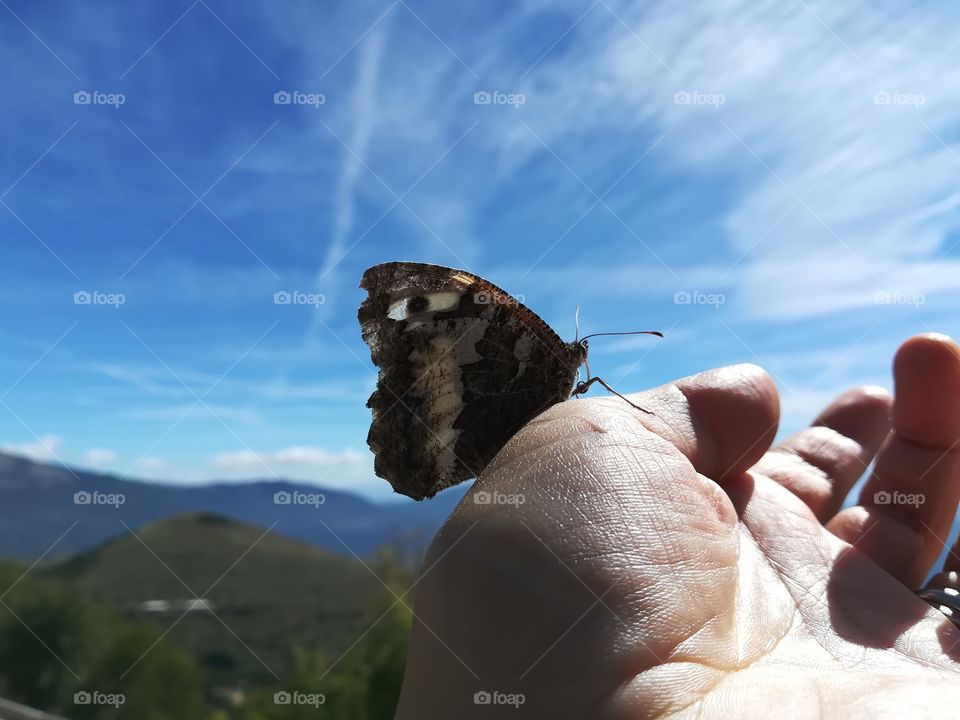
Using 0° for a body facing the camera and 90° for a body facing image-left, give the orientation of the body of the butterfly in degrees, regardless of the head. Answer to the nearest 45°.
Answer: approximately 270°
